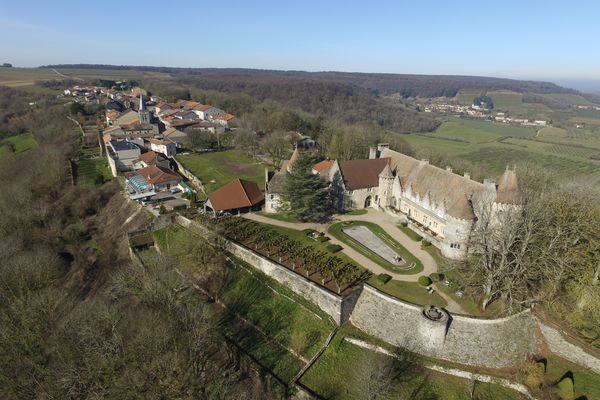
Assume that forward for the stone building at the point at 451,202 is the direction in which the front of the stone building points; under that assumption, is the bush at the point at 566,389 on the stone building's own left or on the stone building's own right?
on the stone building's own left

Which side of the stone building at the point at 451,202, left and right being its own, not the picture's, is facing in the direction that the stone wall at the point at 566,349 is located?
left

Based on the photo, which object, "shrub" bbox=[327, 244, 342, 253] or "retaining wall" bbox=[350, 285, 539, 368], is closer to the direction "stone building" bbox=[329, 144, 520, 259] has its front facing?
the shrub

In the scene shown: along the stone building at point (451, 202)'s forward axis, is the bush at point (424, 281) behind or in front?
in front

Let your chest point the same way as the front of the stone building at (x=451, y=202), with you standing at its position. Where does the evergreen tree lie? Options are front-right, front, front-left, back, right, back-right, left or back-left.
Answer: front-right

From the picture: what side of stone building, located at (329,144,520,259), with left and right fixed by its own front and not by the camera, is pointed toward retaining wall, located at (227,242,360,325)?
front

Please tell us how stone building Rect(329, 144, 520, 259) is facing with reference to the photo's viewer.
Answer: facing the viewer and to the left of the viewer

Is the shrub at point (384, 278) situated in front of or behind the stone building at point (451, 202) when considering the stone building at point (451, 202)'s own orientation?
in front

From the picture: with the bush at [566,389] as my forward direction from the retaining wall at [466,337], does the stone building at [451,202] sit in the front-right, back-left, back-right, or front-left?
back-left

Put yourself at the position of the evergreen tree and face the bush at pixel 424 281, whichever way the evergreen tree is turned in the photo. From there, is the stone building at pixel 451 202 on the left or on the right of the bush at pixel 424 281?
left

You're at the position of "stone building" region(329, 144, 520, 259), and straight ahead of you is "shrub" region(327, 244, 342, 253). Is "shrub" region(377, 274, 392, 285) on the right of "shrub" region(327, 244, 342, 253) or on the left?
left
